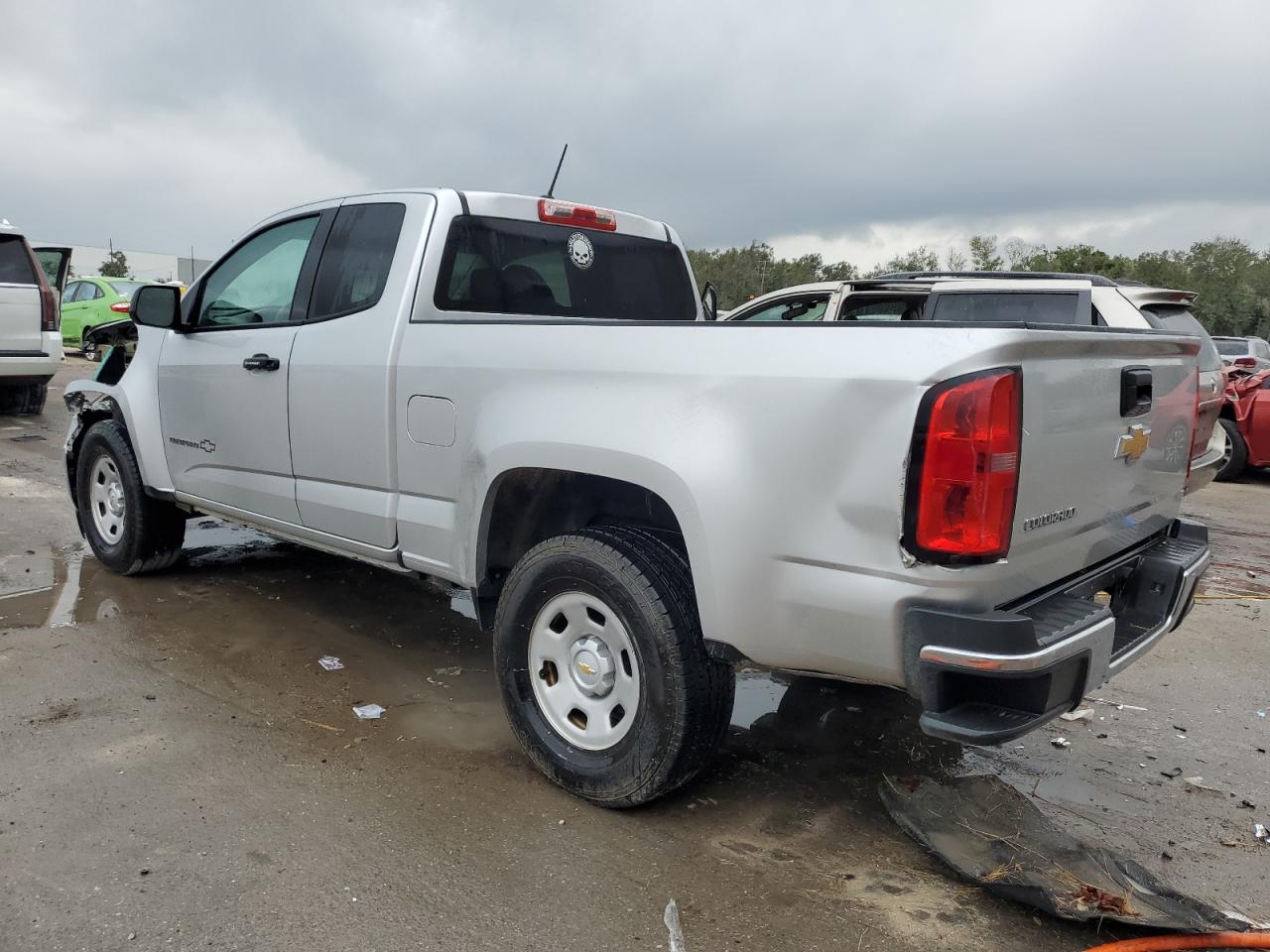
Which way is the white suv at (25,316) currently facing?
away from the camera

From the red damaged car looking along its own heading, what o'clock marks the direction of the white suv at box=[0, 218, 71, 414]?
The white suv is roughly at 11 o'clock from the red damaged car.

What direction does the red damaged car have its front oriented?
to the viewer's left

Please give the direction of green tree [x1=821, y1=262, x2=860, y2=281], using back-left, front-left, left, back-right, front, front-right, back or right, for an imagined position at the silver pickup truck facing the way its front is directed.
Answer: front-right

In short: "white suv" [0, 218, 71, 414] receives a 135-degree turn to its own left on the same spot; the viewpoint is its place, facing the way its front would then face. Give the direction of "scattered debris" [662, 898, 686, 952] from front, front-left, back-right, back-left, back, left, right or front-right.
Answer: front-left

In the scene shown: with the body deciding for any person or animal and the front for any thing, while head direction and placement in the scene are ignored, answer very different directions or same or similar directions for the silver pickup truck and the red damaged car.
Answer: same or similar directions

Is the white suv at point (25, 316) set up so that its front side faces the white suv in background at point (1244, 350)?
no

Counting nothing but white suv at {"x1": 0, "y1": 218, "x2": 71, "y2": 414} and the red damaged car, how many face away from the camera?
1

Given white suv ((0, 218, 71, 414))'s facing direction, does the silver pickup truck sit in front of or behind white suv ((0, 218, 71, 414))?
behind

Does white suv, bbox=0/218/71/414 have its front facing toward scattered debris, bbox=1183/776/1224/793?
no

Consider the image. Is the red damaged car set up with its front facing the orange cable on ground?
no

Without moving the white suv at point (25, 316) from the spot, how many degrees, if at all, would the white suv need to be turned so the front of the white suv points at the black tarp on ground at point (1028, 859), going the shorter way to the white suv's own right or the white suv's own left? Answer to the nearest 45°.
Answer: approximately 180°

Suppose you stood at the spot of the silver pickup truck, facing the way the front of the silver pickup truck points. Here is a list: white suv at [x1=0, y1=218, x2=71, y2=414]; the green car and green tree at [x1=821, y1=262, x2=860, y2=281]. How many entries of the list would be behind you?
0

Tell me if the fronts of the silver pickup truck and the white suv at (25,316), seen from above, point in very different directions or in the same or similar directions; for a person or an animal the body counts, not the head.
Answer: same or similar directions

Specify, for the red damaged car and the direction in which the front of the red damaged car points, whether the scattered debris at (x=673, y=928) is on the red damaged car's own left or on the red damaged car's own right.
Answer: on the red damaged car's own left

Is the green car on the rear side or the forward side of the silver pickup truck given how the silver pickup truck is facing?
on the forward side
